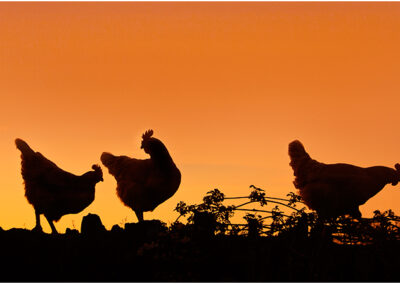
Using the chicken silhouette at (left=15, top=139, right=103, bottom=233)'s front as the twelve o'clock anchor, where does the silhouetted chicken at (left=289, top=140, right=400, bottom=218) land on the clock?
The silhouetted chicken is roughly at 1 o'clock from the chicken silhouette.

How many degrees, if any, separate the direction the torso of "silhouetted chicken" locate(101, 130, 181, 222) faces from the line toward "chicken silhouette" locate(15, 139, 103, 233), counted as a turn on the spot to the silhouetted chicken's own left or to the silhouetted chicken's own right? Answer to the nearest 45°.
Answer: approximately 180°

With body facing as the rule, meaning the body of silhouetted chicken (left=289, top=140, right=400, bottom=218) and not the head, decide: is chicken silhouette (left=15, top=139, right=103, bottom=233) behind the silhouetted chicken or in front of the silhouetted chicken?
behind

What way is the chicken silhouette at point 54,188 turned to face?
to the viewer's right

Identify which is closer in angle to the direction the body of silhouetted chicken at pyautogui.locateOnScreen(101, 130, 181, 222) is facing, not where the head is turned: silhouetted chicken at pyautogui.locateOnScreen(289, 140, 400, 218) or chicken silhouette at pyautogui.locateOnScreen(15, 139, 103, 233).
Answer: the silhouetted chicken

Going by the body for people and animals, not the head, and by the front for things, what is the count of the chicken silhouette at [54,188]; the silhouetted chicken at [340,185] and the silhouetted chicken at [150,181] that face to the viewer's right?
3

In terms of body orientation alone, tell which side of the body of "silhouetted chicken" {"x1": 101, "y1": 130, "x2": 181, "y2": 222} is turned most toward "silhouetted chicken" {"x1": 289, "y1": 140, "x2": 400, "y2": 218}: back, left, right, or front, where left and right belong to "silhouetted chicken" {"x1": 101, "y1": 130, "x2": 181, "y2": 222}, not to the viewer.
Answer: front

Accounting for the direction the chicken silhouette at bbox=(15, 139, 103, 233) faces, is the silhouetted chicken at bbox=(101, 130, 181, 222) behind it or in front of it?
in front

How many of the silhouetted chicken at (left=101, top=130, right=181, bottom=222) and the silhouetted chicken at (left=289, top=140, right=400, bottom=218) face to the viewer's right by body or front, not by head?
2

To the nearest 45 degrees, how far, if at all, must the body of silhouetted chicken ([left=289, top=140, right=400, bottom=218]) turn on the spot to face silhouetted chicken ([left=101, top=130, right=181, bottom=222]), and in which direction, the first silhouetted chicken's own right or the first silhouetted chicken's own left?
approximately 180°

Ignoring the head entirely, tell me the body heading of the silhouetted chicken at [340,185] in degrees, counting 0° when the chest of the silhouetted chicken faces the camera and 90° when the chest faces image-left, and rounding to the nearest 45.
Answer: approximately 270°

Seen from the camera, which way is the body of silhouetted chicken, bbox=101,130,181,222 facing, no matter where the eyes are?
to the viewer's right
